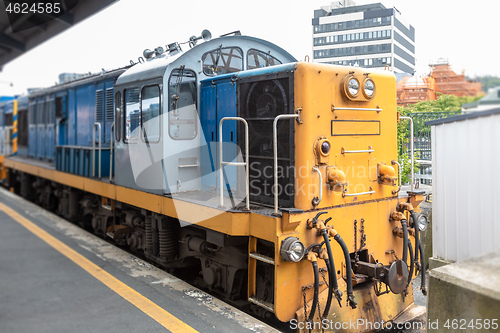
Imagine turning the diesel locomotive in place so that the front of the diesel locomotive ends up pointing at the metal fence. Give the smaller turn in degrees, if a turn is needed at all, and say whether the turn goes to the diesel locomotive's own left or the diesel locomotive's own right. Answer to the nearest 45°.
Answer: approximately 90° to the diesel locomotive's own left

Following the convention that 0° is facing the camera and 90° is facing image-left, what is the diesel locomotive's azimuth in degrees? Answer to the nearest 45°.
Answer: approximately 315°
